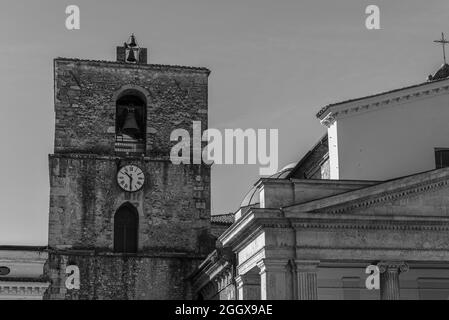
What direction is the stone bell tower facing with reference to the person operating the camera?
facing the viewer
